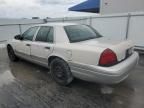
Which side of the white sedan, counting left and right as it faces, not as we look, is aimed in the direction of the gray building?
right

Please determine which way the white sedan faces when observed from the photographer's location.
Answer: facing away from the viewer and to the left of the viewer

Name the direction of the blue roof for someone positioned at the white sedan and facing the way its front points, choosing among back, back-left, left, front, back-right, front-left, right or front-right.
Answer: front-right
